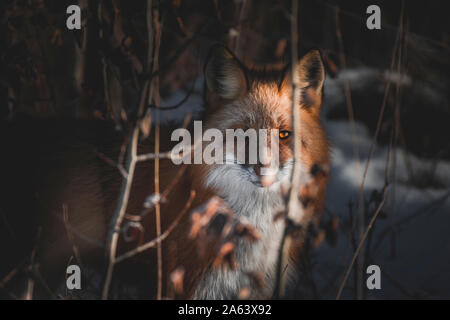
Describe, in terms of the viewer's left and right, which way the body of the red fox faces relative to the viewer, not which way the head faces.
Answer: facing the viewer and to the right of the viewer
